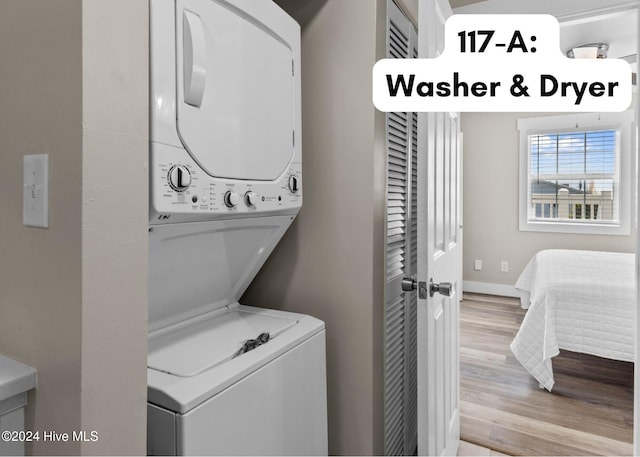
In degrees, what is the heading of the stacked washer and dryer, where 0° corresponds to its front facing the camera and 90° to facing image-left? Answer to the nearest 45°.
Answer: approximately 315°

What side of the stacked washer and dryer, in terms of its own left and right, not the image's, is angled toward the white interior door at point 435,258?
left

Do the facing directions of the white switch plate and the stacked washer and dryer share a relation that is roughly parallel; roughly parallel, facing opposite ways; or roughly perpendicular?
roughly perpendicular

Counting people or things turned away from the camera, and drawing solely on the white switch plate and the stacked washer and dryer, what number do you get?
0

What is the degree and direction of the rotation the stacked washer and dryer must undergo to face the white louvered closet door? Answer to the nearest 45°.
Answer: approximately 90° to its left
